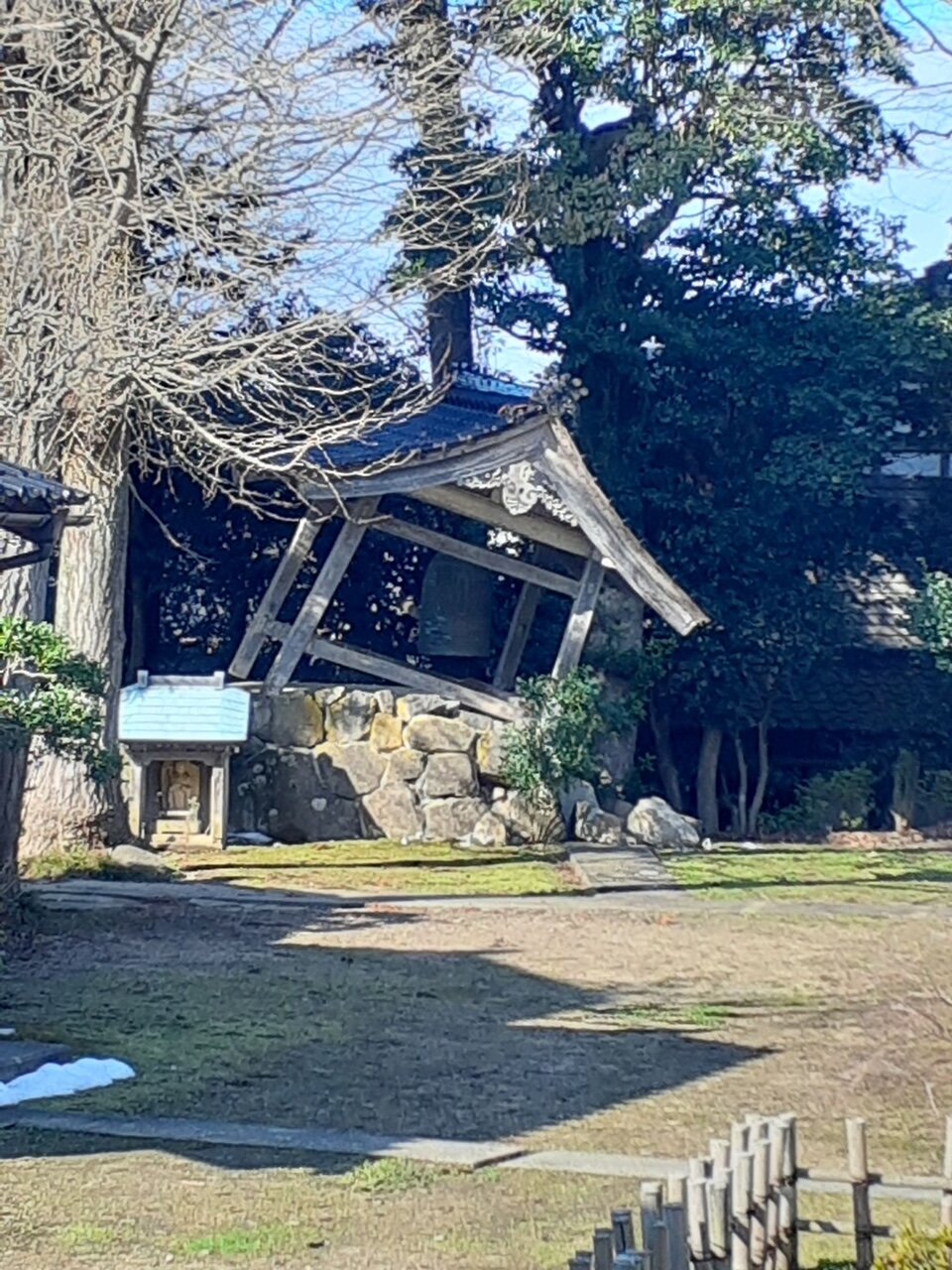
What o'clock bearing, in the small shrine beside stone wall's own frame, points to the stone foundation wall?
The stone foundation wall is roughly at 8 o'clock from the small shrine beside stone wall.

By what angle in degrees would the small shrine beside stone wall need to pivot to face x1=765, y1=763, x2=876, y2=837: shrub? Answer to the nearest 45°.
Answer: approximately 135° to its left

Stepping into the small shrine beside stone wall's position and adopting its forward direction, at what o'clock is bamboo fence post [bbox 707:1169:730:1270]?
The bamboo fence post is roughly at 12 o'clock from the small shrine beside stone wall.

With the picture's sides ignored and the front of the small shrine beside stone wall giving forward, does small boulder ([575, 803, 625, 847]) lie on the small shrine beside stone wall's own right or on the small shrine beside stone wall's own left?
on the small shrine beside stone wall's own left

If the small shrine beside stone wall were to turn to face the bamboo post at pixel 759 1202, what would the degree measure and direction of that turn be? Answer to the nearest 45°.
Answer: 0° — it already faces it

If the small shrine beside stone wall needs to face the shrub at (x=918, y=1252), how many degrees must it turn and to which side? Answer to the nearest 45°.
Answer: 0° — it already faces it

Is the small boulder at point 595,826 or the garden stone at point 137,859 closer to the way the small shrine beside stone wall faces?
the garden stone

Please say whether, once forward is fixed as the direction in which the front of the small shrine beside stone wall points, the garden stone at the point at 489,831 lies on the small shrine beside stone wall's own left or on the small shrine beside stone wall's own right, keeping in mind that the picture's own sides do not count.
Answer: on the small shrine beside stone wall's own left

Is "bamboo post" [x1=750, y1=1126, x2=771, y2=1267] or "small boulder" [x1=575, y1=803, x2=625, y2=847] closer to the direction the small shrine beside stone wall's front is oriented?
the bamboo post

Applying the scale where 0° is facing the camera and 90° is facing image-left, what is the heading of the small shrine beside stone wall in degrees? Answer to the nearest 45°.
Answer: approximately 0°
